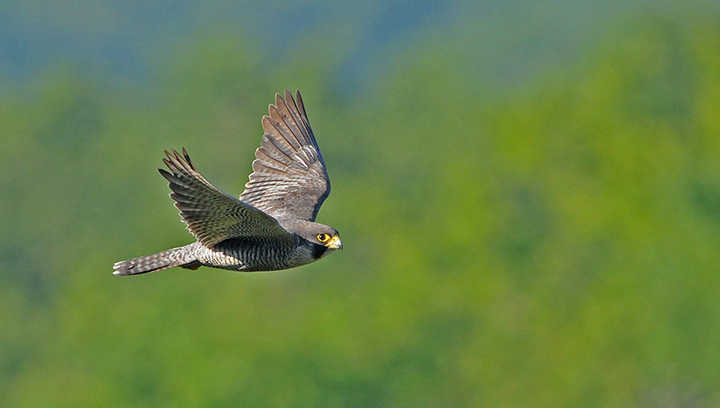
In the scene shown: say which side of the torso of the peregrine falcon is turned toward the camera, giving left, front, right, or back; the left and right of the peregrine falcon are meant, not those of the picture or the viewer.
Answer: right
